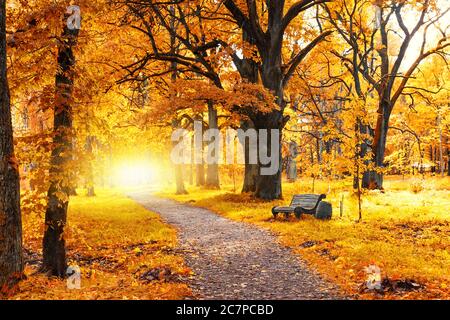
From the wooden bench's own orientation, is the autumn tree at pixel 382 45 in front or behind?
behind

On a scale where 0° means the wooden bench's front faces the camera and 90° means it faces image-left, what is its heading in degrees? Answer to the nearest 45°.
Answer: approximately 45°

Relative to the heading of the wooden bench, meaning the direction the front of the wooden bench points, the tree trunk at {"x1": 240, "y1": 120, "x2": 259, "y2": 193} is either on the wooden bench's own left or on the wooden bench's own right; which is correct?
on the wooden bench's own right

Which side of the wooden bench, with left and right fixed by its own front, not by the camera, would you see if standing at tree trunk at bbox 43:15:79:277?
front

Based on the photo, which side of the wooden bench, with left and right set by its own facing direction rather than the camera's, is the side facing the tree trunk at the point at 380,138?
back

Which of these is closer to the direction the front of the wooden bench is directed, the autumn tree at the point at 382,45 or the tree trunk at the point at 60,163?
the tree trunk

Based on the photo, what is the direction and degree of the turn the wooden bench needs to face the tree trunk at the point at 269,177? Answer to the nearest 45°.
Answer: approximately 135° to its right

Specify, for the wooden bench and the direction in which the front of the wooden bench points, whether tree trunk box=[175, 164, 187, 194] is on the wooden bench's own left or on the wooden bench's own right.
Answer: on the wooden bench's own right

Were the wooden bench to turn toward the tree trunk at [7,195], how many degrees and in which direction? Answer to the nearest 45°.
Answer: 0° — it already faces it
